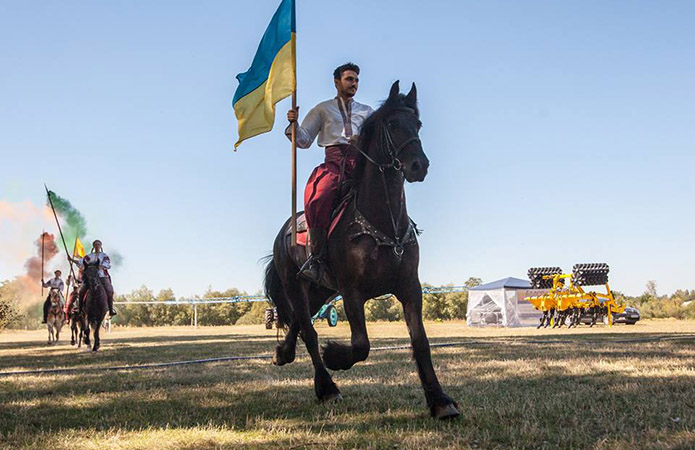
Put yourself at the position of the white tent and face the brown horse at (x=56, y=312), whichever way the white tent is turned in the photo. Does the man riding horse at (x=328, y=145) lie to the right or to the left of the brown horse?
left

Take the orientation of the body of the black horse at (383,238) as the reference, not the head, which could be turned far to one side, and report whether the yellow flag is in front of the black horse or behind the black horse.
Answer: behind

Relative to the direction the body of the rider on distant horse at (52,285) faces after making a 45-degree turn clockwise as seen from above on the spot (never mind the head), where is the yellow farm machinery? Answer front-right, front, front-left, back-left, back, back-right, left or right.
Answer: back-left

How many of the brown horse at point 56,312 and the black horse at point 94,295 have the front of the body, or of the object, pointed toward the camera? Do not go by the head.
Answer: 2

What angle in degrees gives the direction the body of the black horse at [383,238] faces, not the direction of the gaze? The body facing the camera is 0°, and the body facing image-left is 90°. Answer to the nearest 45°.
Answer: approximately 315°

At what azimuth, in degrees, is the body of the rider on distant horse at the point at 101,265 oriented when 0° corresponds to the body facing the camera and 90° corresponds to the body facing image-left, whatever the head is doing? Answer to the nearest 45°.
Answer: approximately 0°

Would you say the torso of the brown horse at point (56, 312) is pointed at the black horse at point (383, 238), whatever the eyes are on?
yes

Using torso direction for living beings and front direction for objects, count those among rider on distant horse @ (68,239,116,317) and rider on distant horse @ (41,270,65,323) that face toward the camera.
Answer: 2

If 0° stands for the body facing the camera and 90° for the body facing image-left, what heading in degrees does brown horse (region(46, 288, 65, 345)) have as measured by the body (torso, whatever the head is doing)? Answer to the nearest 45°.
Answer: approximately 0°

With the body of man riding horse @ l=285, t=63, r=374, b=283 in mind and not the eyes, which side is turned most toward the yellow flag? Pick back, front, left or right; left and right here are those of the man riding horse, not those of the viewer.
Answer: back

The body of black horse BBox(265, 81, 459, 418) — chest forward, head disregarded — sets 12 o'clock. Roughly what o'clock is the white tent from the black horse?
The white tent is roughly at 8 o'clock from the black horse.
